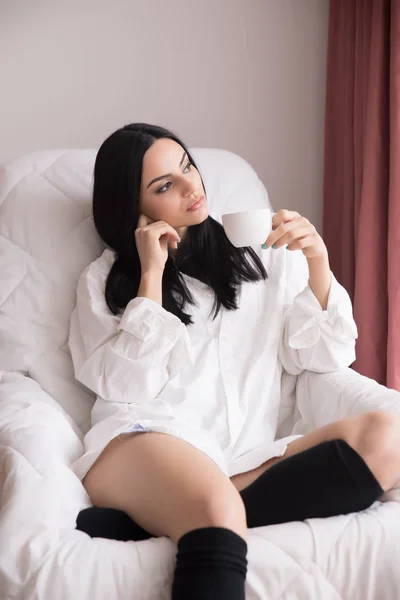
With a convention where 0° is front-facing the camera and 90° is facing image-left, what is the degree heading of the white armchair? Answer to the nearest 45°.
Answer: approximately 315°

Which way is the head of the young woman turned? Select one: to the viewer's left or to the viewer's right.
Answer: to the viewer's right

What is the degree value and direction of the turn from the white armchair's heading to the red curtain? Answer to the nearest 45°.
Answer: approximately 90° to its left
